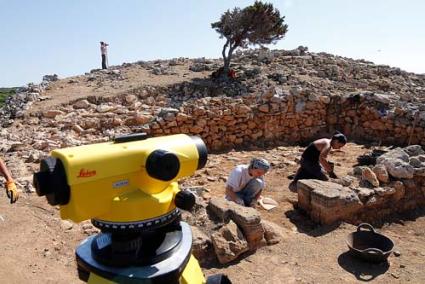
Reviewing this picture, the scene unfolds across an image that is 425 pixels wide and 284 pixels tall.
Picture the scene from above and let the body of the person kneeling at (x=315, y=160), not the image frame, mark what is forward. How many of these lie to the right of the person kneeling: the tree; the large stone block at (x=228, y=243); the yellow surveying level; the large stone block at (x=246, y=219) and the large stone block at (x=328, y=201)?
4

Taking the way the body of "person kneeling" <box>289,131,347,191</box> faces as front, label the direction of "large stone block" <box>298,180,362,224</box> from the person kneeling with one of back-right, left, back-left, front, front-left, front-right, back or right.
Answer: right

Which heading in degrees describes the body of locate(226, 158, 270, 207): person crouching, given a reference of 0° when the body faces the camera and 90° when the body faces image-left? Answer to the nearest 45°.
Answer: approximately 315°

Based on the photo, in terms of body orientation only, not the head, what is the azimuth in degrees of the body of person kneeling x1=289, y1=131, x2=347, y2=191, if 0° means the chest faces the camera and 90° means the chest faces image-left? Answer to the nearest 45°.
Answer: approximately 270°

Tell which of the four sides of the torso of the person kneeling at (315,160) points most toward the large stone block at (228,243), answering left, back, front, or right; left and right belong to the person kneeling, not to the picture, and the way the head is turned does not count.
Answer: right

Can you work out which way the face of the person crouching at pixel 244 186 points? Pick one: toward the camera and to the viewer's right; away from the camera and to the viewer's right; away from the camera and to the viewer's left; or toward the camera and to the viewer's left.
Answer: toward the camera and to the viewer's right

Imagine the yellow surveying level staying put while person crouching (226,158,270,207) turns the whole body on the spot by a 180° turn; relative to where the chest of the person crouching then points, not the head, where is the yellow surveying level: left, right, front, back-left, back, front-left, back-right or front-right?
back-left

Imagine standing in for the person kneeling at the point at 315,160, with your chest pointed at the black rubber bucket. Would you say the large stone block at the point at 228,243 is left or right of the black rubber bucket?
right

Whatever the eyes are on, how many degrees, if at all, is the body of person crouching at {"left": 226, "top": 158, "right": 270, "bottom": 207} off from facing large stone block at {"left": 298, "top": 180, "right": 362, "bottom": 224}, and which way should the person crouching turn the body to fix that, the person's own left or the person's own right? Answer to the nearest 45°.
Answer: approximately 45° to the person's own left

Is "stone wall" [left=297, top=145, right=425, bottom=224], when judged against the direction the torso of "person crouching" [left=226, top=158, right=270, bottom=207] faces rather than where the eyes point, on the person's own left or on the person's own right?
on the person's own left

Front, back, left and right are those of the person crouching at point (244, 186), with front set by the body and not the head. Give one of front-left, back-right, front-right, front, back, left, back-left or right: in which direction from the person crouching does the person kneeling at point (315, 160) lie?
left

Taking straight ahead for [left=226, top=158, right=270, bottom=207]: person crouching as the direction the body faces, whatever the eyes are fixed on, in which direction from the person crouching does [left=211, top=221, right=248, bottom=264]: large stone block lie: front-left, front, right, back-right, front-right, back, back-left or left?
front-right

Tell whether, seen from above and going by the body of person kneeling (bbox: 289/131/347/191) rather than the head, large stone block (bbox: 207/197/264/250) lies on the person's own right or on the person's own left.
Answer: on the person's own right
